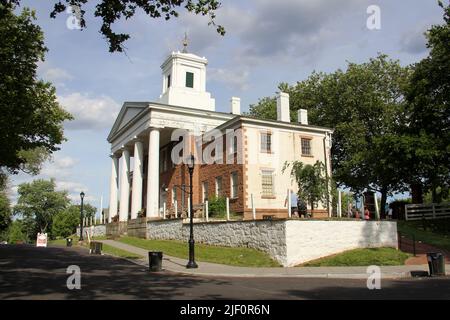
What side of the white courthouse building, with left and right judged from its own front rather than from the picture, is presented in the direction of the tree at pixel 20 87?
front

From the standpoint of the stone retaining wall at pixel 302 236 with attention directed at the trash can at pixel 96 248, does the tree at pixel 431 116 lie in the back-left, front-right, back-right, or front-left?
back-right

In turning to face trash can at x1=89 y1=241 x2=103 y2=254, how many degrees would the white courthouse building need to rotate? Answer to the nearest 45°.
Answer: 0° — it already faces it

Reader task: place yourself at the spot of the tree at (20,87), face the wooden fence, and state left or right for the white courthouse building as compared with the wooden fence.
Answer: left

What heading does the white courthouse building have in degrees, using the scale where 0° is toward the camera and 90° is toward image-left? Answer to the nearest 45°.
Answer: approximately 45°

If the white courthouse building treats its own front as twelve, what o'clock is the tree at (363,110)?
The tree is roughly at 7 o'clock from the white courthouse building.

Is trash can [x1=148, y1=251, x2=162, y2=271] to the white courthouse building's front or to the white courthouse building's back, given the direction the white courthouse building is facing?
to the front

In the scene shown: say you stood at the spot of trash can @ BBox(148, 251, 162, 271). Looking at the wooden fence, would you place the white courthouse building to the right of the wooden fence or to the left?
left

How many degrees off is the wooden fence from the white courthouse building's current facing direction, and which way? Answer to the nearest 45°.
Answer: approximately 135° to its left

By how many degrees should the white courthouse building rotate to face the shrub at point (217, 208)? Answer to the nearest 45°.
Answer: approximately 45° to its left
